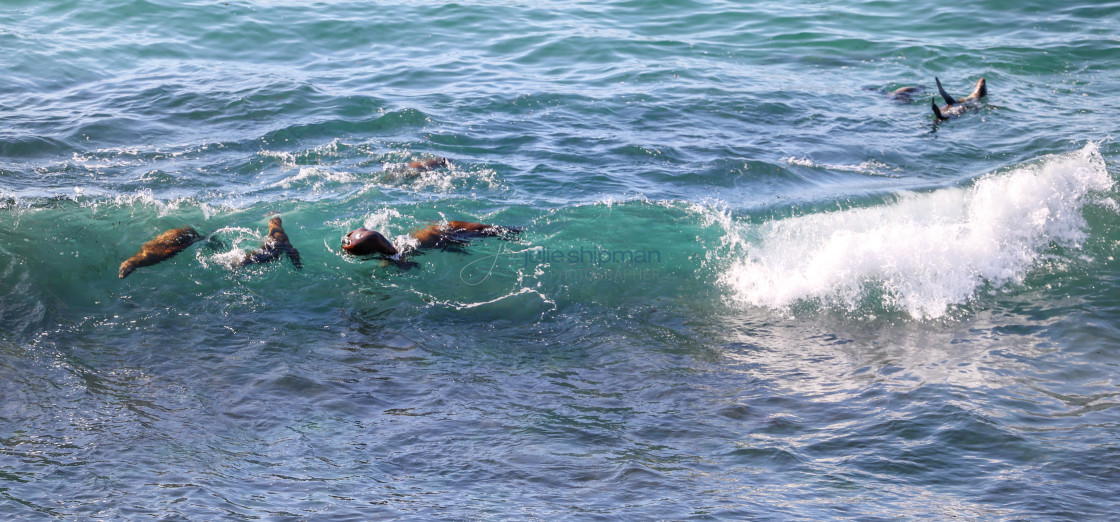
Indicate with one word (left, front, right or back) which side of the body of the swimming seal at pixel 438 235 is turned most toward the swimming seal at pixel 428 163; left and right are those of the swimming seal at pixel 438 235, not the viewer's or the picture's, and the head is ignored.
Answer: right

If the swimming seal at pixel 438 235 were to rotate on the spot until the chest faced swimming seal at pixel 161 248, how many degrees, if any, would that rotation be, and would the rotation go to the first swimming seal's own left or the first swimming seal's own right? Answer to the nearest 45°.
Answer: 0° — it already faces it

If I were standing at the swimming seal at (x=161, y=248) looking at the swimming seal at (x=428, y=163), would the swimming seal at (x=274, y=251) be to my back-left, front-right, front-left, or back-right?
front-right

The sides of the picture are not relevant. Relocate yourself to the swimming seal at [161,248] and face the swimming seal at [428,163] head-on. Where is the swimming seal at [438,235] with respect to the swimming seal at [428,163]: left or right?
right

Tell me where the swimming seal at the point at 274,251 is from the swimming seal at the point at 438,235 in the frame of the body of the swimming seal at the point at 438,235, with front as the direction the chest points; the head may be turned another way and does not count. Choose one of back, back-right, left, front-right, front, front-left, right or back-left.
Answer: front

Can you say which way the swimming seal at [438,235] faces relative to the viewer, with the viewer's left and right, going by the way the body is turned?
facing to the left of the viewer
